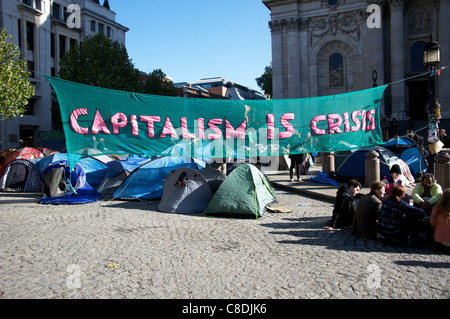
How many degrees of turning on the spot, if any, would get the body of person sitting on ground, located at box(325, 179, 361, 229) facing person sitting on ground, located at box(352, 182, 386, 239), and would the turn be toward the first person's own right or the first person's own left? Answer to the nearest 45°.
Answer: approximately 45° to the first person's own right

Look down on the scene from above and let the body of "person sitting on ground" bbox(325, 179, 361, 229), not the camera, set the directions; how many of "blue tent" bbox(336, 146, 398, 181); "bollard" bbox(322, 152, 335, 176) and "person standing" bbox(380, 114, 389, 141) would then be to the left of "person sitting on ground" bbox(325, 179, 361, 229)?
3

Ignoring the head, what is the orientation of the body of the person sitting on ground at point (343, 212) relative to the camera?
to the viewer's right

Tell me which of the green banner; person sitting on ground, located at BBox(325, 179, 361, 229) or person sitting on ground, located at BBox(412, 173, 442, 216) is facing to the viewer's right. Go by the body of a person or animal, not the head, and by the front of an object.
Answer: person sitting on ground, located at BBox(325, 179, 361, 229)

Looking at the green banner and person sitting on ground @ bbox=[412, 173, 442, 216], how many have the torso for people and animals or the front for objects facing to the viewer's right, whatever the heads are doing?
0

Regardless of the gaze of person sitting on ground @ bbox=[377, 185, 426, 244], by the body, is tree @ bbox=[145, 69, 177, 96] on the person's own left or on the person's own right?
on the person's own left

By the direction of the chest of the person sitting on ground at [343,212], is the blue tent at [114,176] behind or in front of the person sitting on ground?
behind

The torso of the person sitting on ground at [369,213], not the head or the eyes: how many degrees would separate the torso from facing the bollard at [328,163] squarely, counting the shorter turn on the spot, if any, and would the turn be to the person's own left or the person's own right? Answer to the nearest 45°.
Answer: approximately 45° to the person's own left

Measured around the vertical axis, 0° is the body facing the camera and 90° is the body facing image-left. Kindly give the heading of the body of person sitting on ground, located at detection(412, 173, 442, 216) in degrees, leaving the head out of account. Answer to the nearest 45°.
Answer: approximately 0°

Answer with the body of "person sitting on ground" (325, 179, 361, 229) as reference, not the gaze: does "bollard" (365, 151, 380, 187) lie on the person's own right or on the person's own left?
on the person's own left

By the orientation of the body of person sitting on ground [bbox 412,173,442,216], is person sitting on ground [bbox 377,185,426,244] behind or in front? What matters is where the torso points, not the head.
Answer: in front

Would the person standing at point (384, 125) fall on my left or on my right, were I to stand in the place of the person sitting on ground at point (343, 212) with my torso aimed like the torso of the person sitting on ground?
on my left

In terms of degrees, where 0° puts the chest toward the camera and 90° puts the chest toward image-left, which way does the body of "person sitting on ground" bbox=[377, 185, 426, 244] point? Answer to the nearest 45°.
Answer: approximately 225°

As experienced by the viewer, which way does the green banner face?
facing the viewer

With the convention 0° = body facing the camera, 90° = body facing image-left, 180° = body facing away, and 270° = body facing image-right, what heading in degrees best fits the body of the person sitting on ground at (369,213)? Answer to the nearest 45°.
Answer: approximately 225°
